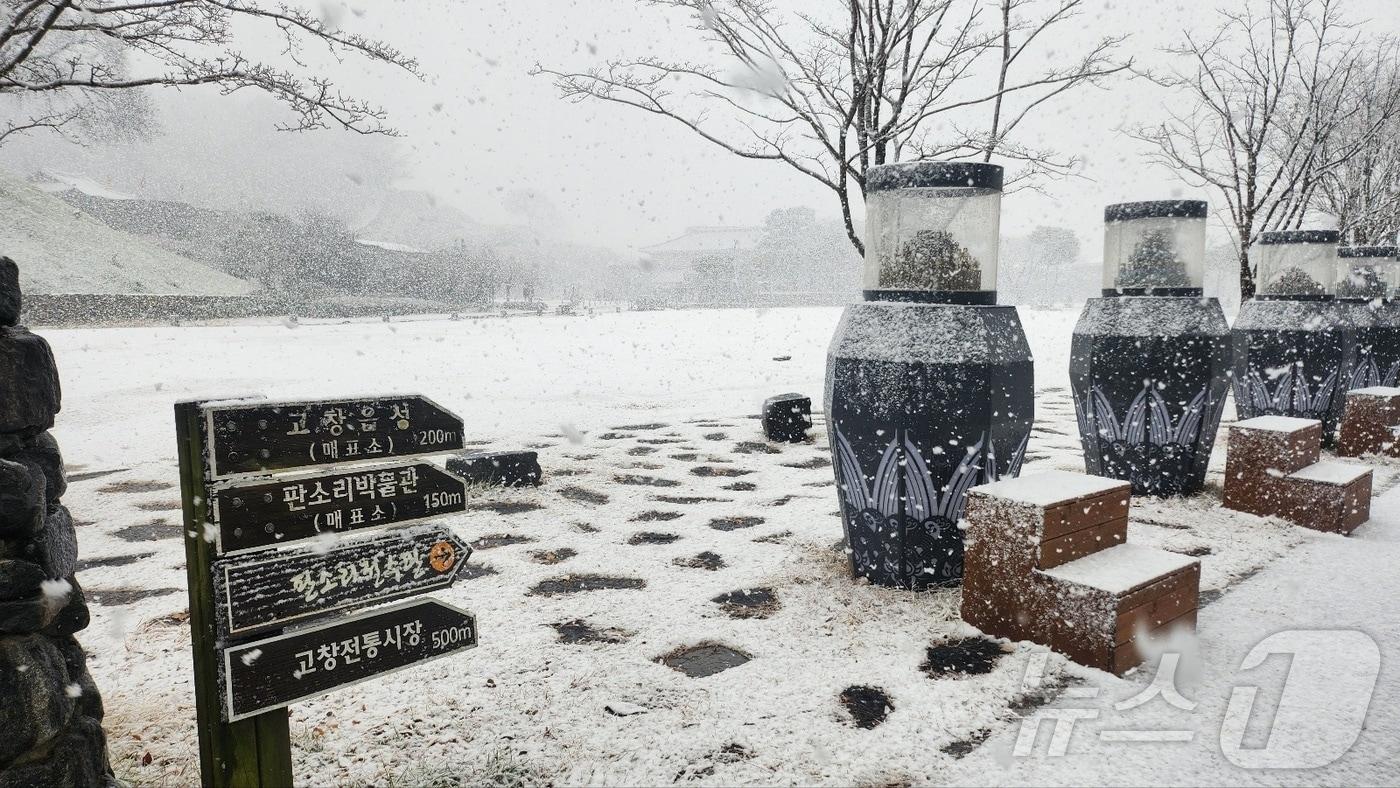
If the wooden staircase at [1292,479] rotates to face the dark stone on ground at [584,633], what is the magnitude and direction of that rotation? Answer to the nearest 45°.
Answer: approximately 90° to its right

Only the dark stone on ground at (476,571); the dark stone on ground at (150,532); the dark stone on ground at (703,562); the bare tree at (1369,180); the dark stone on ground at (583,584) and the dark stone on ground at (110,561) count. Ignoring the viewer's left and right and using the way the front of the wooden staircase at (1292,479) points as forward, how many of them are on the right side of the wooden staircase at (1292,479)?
5

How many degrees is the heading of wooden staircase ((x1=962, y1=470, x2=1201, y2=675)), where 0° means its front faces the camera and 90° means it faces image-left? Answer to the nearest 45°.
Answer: approximately 315°

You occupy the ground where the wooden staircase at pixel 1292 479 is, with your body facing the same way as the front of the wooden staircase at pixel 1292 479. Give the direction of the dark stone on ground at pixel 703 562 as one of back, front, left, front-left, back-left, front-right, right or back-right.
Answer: right

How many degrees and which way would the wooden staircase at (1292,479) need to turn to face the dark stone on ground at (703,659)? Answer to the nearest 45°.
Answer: approximately 90° to its right

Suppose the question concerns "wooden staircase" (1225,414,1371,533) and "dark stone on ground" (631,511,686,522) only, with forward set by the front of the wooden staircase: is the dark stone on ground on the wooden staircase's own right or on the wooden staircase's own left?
on the wooden staircase's own right

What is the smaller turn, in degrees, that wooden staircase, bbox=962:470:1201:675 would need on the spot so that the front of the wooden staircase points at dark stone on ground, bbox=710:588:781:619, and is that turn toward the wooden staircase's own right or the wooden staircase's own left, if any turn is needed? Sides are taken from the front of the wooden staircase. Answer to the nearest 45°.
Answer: approximately 135° to the wooden staircase's own right

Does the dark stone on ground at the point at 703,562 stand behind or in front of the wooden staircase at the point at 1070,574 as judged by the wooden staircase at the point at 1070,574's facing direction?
behind

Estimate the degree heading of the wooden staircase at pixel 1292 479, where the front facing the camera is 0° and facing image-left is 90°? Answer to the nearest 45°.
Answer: approximately 315°

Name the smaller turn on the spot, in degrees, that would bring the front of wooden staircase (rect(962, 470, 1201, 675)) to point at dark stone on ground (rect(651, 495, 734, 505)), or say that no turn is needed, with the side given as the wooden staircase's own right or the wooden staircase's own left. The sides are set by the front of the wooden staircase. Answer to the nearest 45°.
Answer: approximately 180°

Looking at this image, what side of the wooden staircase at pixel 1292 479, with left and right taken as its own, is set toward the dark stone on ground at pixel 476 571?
right

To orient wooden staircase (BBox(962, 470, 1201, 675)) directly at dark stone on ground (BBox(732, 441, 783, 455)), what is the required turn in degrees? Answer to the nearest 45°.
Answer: approximately 180°

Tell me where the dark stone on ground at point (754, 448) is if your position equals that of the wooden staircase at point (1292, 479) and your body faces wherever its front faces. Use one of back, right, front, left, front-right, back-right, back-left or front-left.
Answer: back-right

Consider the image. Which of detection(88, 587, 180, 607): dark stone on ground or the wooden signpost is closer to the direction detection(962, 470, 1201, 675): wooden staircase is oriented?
the wooden signpost
